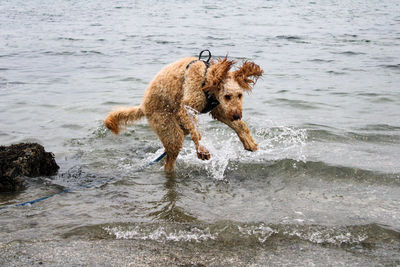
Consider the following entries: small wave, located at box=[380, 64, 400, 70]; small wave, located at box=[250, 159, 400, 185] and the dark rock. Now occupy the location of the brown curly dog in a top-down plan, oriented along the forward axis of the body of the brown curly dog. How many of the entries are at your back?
1

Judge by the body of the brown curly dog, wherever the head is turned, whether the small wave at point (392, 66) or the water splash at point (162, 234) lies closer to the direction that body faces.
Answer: the small wave

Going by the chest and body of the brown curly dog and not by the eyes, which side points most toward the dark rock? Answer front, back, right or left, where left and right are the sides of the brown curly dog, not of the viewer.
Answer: back

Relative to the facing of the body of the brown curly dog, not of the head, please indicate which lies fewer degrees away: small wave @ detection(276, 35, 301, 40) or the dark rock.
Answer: the small wave

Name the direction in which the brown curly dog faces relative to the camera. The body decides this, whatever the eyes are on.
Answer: to the viewer's right

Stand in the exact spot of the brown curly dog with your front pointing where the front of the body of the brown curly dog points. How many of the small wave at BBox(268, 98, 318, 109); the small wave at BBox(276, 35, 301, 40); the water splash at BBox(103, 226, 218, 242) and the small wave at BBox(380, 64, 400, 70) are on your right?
1

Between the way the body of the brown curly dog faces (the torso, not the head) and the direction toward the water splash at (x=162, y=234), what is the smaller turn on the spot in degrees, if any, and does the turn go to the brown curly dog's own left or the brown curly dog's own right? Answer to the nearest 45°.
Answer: approximately 90° to the brown curly dog's own right

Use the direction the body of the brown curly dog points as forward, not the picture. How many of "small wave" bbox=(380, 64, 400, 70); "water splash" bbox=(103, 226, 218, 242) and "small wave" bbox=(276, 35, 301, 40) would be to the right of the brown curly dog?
1

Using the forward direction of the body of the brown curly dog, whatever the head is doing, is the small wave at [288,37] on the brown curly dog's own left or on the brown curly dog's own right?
on the brown curly dog's own left

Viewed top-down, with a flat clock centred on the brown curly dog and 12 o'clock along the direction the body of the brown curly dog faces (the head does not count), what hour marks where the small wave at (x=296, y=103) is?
The small wave is roughly at 10 o'clock from the brown curly dog.

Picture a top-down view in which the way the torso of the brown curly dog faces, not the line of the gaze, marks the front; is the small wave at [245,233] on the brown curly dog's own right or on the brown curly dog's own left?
on the brown curly dog's own right

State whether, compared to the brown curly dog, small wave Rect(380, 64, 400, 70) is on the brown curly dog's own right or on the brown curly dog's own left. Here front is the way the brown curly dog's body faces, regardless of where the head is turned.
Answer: on the brown curly dog's own left
